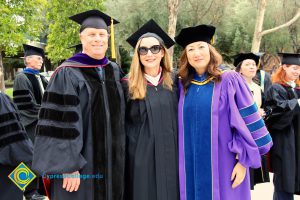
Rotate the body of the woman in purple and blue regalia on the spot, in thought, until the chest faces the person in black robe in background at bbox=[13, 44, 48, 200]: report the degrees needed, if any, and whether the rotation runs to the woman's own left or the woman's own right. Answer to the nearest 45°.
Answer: approximately 90° to the woman's own right

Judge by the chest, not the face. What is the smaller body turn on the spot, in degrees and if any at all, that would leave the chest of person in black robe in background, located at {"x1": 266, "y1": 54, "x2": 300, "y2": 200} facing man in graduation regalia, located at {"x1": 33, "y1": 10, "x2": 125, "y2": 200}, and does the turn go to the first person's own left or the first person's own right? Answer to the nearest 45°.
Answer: approximately 90° to the first person's own right

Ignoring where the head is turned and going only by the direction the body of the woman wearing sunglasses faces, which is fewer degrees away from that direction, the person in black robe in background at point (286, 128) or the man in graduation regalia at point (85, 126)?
the man in graduation regalia

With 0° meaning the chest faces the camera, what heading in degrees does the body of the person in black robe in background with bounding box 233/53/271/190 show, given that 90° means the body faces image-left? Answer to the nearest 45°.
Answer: approximately 315°

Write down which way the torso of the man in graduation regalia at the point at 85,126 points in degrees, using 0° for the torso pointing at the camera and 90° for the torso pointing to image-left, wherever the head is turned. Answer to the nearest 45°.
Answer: approximately 315°

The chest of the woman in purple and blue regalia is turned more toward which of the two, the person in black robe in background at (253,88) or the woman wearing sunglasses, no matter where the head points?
the woman wearing sunglasses

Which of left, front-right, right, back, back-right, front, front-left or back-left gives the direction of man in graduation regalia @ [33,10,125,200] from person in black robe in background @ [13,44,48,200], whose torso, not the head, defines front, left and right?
front-right

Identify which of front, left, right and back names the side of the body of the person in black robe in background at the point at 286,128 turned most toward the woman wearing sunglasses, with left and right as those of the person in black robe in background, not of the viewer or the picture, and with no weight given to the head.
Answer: right

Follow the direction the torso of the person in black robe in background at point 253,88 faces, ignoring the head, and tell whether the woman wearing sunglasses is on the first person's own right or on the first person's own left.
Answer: on the first person's own right
